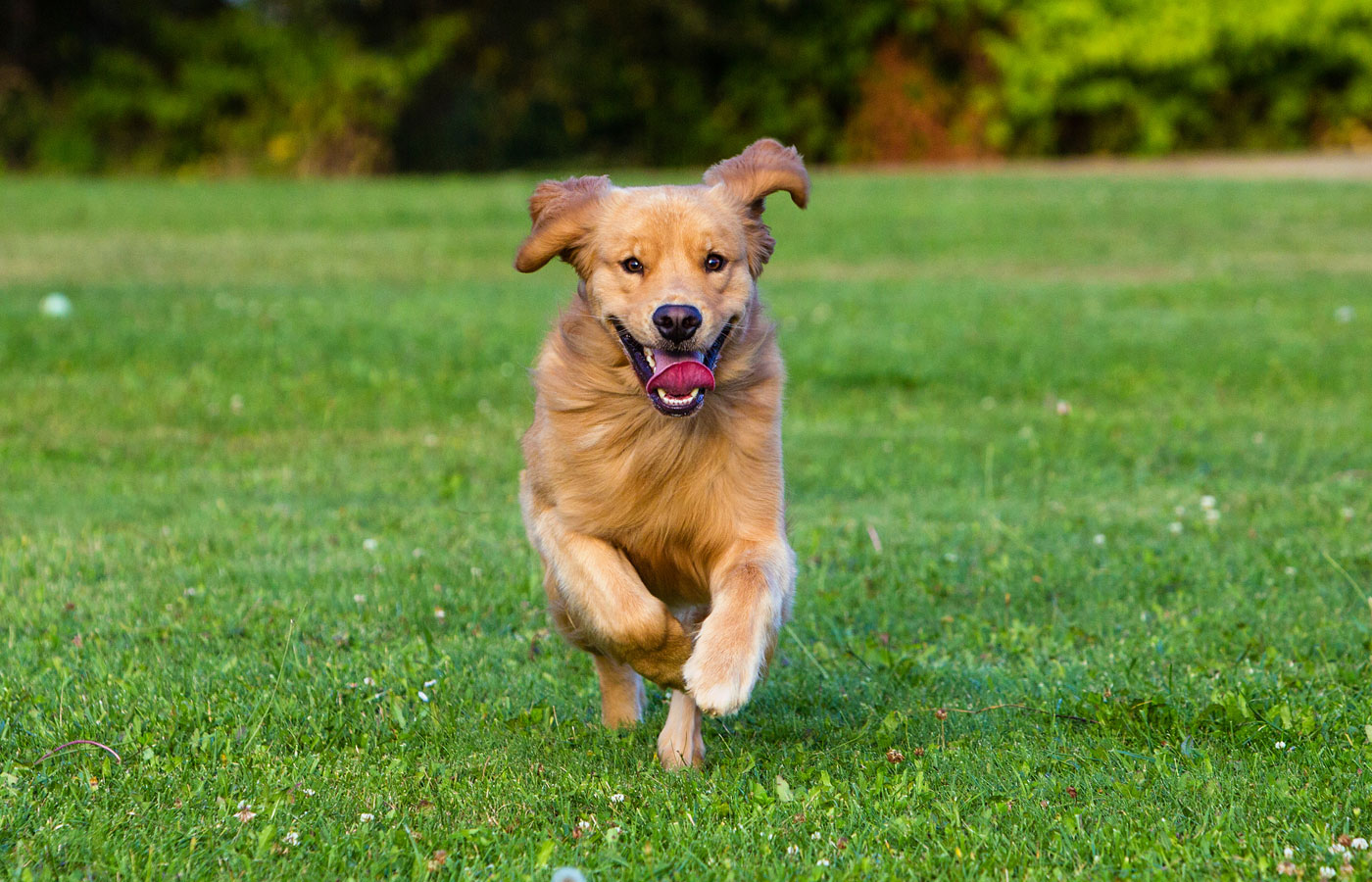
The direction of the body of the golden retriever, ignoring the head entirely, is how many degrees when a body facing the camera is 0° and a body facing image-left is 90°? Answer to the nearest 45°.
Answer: approximately 0°

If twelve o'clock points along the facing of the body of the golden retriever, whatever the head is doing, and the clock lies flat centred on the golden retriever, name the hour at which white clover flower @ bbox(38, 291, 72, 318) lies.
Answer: The white clover flower is roughly at 5 o'clock from the golden retriever.
